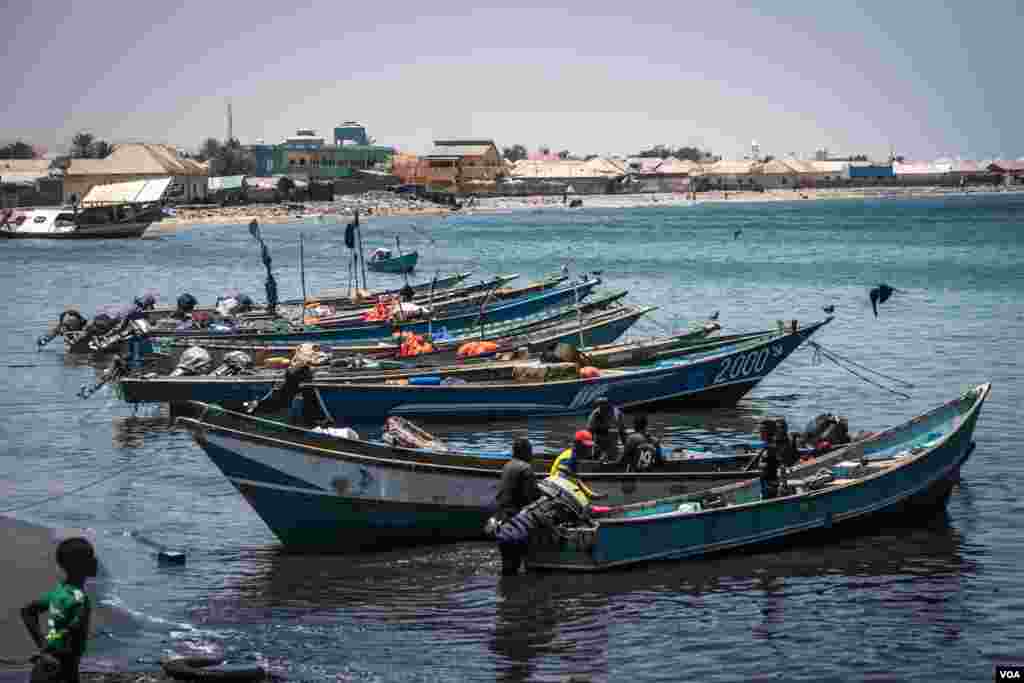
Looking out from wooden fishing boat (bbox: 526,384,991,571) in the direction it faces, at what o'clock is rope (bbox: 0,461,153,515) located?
The rope is roughly at 8 o'clock from the wooden fishing boat.

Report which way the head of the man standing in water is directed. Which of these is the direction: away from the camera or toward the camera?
away from the camera

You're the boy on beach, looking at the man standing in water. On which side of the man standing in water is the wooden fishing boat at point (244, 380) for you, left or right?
left

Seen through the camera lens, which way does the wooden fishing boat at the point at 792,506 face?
facing away from the viewer and to the right of the viewer

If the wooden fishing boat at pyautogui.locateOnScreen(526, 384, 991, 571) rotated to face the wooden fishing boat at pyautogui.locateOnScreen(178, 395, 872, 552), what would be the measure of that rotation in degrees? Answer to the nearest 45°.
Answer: approximately 135° to its left

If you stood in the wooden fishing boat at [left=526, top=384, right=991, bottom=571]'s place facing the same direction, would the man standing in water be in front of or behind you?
behind

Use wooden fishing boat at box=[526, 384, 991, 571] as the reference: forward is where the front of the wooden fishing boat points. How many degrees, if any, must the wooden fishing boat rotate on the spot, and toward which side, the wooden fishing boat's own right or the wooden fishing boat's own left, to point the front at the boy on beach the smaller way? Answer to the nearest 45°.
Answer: approximately 180°

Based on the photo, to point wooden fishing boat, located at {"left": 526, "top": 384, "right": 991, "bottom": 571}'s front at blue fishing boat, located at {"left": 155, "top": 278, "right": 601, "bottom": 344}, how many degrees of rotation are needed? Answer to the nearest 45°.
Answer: approximately 90° to its left
